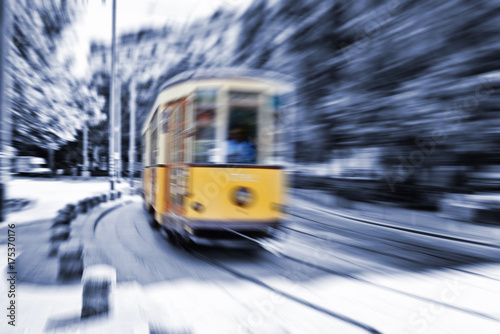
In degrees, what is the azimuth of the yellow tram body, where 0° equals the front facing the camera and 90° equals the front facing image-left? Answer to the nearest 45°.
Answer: approximately 315°

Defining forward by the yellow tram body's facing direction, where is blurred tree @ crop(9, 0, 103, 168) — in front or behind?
behind
